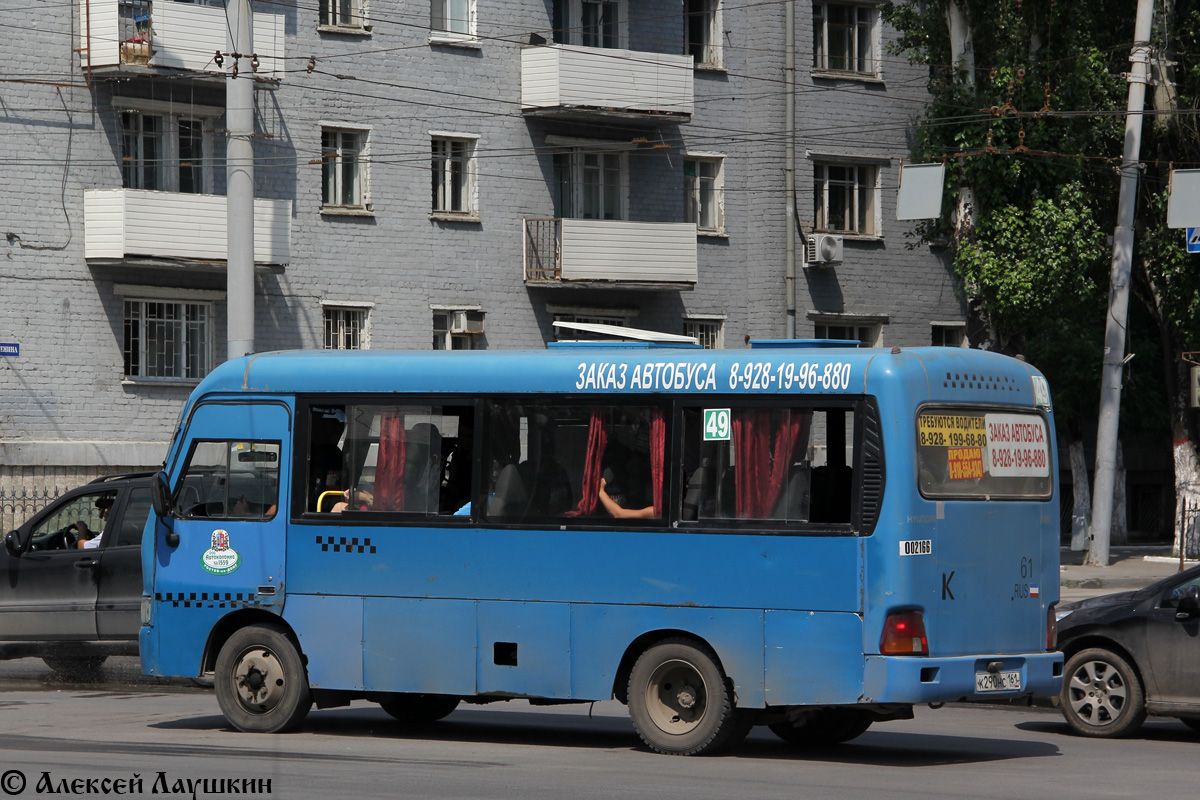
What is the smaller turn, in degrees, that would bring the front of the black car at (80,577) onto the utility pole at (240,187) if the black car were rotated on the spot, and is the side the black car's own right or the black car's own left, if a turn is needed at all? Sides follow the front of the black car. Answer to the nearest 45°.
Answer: approximately 90° to the black car's own right

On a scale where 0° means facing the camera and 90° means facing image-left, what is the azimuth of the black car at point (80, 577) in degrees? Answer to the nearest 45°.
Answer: approximately 90°

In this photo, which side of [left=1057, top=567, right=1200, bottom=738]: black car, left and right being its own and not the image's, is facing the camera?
left

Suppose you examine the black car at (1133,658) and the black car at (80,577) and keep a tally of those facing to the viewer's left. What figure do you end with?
2

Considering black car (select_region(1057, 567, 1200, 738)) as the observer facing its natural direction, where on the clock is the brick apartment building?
The brick apartment building is roughly at 2 o'clock from the black car.

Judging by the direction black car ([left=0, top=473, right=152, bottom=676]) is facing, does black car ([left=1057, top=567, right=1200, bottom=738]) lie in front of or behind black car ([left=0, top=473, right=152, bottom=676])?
behind

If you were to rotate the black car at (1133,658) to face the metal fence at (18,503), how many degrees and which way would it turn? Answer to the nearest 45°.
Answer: approximately 45° to its right

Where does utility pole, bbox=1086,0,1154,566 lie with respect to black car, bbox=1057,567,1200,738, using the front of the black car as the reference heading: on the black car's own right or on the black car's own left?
on the black car's own right

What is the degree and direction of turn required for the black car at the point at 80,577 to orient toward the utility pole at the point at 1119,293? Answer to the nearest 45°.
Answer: approximately 135° to its right

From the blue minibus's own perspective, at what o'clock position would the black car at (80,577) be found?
The black car is roughly at 12 o'clock from the blue minibus.

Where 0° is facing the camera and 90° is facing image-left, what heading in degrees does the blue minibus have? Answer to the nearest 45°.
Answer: approximately 135°

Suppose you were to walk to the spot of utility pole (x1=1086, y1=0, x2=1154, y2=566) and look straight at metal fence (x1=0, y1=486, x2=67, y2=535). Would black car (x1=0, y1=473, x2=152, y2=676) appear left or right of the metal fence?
left
